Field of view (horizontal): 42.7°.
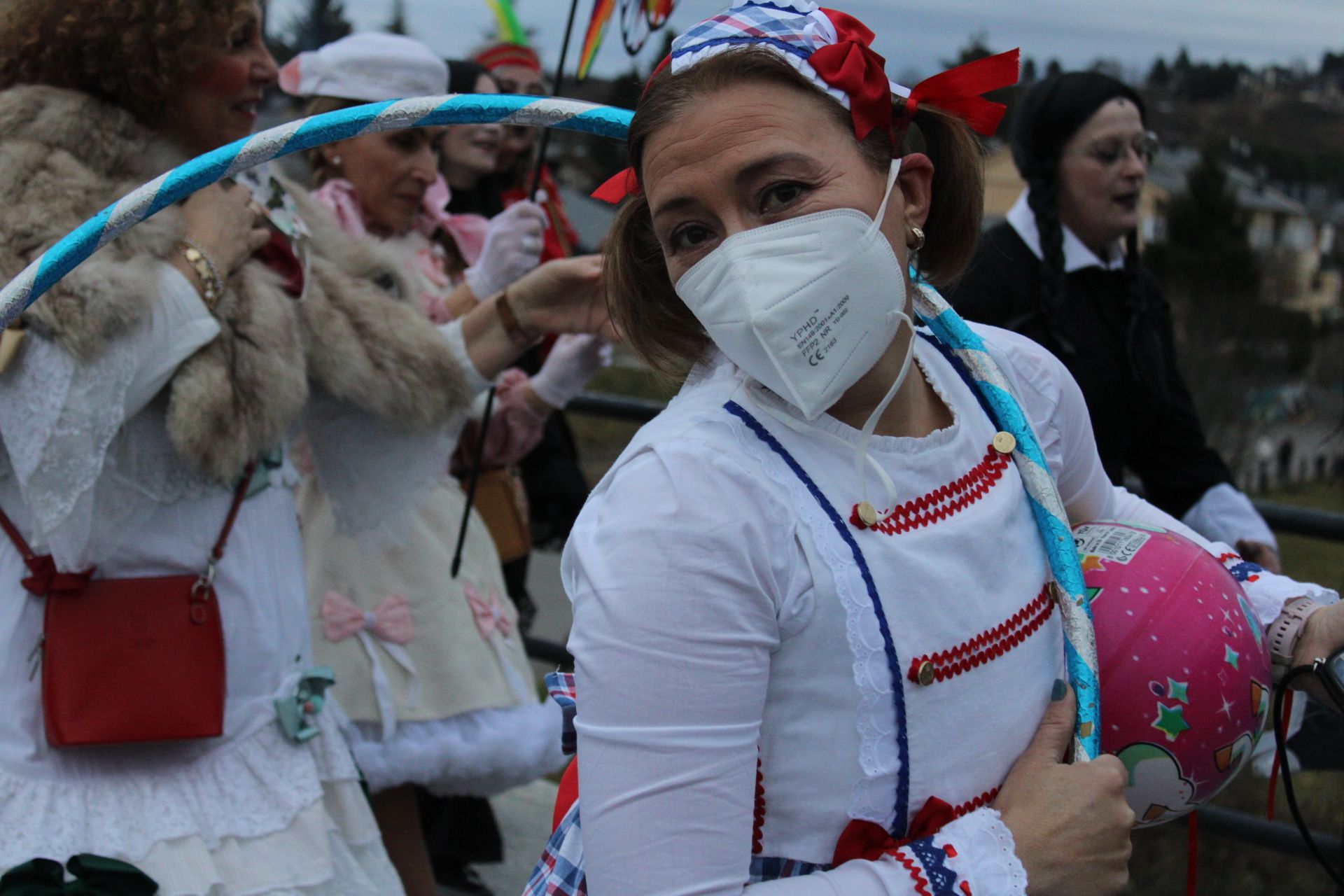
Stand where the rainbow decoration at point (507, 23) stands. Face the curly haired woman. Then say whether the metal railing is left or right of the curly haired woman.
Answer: left

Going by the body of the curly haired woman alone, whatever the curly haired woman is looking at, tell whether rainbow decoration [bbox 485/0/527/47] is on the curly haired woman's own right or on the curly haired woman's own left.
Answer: on the curly haired woman's own left

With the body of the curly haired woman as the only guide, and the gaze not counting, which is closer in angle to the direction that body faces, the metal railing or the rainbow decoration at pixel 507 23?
the metal railing

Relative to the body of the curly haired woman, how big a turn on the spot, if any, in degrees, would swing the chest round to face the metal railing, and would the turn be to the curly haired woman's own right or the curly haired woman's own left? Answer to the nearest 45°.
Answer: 0° — they already face it

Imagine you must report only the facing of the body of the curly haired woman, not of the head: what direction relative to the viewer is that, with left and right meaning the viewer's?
facing to the right of the viewer

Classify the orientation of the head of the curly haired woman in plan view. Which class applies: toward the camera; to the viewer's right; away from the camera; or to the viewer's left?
to the viewer's right
